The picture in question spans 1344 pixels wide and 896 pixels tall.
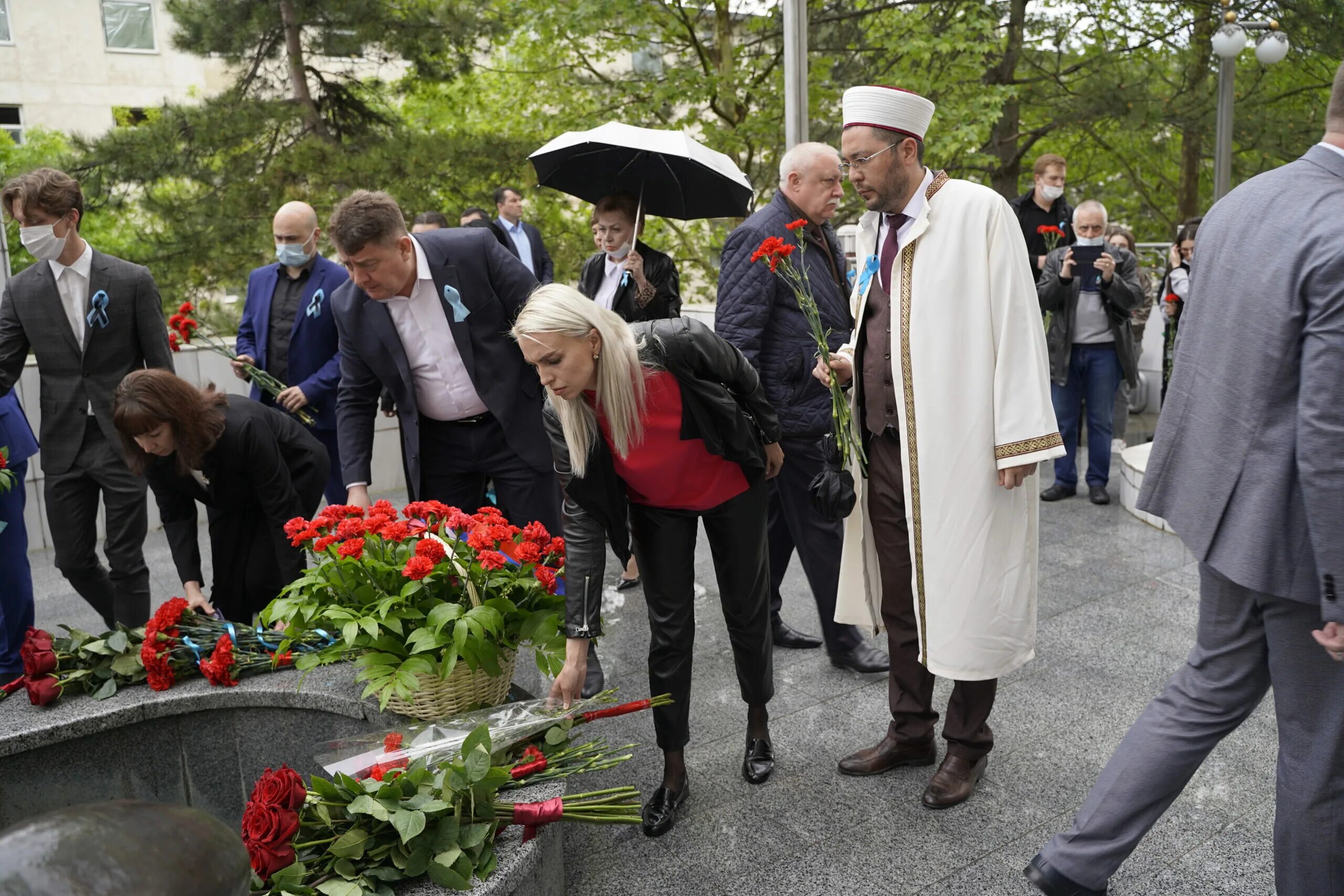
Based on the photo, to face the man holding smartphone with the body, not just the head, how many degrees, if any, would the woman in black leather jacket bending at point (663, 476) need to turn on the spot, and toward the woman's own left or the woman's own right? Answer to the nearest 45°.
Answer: approximately 180°

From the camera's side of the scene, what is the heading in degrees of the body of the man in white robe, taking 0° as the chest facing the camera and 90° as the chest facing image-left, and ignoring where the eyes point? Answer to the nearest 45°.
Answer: approximately 45°

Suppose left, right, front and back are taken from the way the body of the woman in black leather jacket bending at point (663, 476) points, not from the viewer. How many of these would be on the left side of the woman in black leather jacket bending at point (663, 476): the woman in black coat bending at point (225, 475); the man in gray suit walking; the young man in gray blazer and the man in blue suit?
1

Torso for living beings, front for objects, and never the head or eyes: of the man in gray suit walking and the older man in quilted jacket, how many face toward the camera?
0

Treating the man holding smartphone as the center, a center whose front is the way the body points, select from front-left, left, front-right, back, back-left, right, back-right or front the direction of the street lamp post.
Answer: back

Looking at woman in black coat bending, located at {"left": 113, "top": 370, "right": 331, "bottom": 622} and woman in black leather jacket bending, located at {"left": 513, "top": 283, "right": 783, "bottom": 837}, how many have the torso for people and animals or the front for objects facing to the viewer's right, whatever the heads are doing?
0

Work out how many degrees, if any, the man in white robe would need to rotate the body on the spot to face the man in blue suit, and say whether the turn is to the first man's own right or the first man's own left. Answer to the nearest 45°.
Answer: approximately 90° to the first man's own right

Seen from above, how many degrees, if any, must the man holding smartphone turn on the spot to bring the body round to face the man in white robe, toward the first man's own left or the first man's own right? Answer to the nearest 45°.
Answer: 0° — they already face them

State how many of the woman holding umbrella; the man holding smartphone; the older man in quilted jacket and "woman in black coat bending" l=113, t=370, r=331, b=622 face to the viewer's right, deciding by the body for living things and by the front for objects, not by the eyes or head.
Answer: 1

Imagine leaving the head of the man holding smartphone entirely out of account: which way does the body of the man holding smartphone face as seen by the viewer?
toward the camera

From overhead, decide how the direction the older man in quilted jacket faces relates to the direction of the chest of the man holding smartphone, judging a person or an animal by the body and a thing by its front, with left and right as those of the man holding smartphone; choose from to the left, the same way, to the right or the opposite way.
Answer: to the left

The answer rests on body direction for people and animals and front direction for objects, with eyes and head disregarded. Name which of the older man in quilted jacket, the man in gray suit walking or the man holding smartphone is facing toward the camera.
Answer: the man holding smartphone

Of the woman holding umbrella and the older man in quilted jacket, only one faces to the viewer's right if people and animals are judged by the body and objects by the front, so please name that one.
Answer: the older man in quilted jacket
